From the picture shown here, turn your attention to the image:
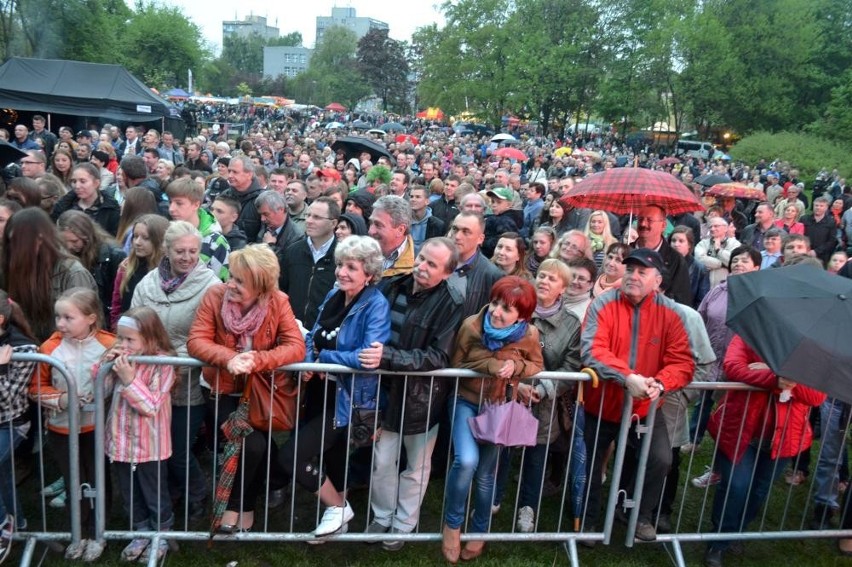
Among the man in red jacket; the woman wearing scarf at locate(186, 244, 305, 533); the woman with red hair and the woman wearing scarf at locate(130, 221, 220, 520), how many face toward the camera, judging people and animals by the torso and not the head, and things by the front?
4

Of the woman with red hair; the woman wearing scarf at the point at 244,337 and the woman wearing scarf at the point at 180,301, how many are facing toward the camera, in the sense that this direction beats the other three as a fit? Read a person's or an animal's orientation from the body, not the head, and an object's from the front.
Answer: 3

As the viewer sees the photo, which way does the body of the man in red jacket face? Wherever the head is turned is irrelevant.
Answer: toward the camera

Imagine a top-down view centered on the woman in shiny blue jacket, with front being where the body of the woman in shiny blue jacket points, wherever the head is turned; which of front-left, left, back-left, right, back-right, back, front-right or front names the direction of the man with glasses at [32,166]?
right

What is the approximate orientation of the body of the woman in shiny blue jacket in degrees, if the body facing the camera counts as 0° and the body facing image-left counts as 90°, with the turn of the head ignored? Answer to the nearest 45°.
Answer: approximately 45°

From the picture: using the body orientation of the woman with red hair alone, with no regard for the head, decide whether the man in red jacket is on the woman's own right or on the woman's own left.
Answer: on the woman's own left

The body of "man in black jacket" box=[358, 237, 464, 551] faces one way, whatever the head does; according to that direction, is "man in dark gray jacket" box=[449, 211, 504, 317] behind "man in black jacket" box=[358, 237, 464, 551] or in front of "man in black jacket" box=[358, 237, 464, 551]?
behind

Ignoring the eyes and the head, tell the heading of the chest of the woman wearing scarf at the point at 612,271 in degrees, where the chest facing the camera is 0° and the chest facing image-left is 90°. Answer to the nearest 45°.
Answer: approximately 45°

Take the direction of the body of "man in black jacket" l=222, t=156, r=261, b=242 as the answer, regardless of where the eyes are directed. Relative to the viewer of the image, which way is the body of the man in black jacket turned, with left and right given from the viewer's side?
facing the viewer and to the left of the viewer

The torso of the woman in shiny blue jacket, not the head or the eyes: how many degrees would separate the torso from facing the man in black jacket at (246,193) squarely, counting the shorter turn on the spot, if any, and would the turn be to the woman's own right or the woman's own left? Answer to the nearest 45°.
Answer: approximately 135° to the woman's own right

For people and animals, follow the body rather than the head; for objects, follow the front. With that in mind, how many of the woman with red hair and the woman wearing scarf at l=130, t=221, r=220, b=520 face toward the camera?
2
